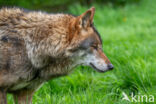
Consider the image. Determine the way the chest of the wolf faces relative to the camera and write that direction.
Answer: to the viewer's right
